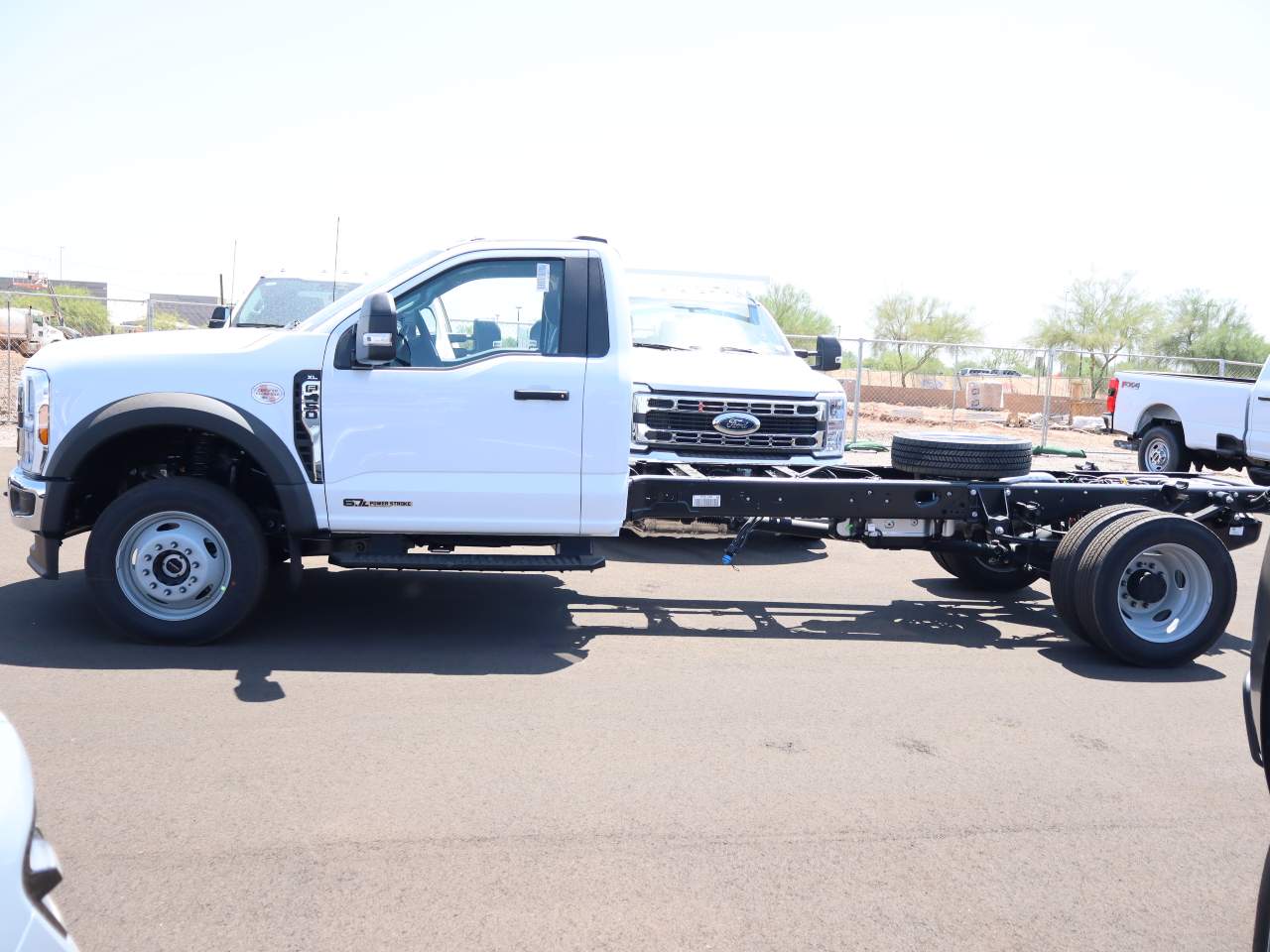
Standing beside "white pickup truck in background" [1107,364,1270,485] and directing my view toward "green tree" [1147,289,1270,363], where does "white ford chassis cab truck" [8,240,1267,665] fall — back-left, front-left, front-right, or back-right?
back-left

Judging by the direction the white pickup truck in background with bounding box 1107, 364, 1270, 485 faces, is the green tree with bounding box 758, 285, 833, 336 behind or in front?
behind

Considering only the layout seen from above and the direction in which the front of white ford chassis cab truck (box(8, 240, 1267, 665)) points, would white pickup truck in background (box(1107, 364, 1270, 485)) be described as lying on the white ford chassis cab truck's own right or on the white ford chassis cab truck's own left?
on the white ford chassis cab truck's own right

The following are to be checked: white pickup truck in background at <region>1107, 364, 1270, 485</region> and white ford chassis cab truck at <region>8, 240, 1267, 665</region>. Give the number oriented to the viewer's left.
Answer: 1

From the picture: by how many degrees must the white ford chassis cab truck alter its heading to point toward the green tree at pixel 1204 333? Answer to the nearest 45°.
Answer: approximately 135° to its right

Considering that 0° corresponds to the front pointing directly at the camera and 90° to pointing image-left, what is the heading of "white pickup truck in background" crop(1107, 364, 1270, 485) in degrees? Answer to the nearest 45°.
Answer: approximately 315°

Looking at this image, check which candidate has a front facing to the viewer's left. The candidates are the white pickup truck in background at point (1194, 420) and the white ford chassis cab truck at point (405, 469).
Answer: the white ford chassis cab truck

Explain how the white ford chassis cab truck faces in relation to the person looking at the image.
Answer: facing to the left of the viewer

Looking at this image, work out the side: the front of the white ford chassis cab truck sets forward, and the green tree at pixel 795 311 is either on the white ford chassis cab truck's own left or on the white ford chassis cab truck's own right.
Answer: on the white ford chassis cab truck's own right
